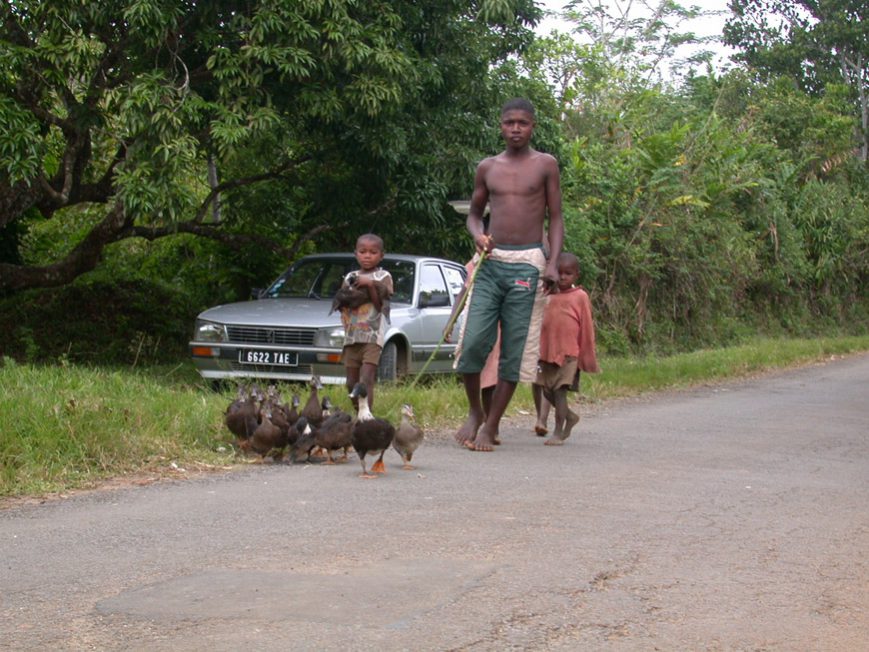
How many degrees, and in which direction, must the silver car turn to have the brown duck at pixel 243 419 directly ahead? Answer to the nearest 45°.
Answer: approximately 45° to its left

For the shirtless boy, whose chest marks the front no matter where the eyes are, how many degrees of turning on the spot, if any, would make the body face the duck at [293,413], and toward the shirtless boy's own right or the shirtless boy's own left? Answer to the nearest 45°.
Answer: approximately 45° to the shirtless boy's own right

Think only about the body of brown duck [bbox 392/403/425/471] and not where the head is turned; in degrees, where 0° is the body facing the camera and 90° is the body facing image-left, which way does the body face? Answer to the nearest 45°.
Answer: approximately 0°

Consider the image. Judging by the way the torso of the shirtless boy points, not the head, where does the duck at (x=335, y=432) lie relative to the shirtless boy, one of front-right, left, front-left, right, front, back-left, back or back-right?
front-right

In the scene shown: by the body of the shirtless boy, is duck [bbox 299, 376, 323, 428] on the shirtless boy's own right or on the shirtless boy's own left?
on the shirtless boy's own right
